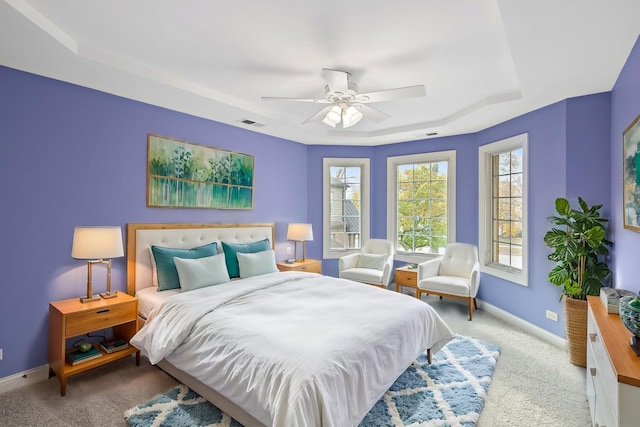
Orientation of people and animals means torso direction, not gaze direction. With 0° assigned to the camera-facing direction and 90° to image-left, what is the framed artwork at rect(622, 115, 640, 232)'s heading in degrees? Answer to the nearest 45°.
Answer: approximately 90°

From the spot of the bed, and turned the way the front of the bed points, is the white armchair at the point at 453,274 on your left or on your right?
on your left

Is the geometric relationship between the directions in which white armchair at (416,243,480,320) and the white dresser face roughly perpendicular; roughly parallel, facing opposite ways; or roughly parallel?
roughly perpendicular

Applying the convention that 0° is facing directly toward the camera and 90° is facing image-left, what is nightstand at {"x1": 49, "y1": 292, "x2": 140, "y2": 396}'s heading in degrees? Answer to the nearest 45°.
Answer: approximately 315°

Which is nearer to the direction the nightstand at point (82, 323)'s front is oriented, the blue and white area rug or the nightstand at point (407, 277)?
the blue and white area rug

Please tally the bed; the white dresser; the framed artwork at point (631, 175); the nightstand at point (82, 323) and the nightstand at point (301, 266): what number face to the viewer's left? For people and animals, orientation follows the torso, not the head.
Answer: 2

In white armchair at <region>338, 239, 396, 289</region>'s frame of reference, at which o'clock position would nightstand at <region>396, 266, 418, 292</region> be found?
The nightstand is roughly at 8 o'clock from the white armchair.

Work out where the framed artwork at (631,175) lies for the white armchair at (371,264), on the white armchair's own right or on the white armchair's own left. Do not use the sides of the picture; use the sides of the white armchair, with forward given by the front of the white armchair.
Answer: on the white armchair's own left

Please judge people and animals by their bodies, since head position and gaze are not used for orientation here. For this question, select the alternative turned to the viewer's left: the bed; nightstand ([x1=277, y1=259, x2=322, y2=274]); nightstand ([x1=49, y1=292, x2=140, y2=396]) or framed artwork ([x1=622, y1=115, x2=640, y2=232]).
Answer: the framed artwork
